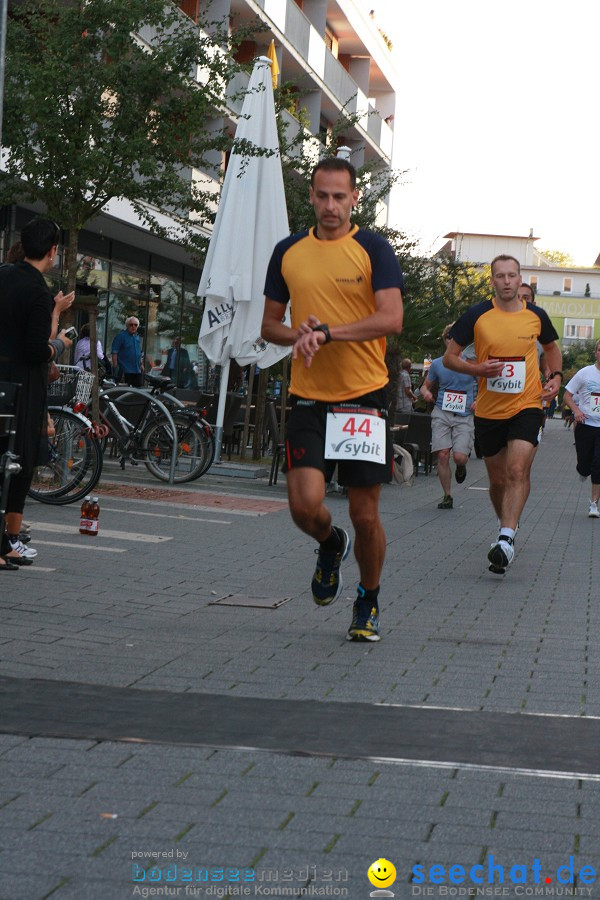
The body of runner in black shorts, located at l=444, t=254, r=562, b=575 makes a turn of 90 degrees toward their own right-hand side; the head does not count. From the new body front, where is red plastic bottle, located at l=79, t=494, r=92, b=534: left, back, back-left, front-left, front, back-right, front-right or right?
front

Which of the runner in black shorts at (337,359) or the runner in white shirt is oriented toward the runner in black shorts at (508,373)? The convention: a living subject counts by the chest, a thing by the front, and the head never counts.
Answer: the runner in white shirt

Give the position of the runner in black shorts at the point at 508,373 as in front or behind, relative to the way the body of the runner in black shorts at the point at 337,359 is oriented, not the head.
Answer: behind

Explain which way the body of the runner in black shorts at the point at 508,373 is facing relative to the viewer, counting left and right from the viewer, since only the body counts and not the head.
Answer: facing the viewer

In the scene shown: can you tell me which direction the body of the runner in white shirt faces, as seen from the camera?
toward the camera

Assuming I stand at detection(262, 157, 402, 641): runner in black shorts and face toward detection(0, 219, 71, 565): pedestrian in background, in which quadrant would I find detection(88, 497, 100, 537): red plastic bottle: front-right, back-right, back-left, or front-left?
front-right

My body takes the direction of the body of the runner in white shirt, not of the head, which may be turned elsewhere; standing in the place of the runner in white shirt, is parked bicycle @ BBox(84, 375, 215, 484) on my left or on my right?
on my right

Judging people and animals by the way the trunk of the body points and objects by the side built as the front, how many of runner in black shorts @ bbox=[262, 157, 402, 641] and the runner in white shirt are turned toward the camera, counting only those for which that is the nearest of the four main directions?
2

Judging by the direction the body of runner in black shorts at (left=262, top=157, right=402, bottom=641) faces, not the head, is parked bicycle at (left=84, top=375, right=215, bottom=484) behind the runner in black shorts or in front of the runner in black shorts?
behind

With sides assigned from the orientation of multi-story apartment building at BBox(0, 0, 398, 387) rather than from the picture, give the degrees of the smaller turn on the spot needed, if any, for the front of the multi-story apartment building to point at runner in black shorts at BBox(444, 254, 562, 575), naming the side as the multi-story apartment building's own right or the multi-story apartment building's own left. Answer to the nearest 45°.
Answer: approximately 45° to the multi-story apartment building's own right

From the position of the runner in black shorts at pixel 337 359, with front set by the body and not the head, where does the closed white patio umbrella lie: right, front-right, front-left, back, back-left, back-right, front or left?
back

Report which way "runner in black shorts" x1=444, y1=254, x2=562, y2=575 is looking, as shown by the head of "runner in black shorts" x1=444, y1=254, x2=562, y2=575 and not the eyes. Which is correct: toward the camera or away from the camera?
toward the camera

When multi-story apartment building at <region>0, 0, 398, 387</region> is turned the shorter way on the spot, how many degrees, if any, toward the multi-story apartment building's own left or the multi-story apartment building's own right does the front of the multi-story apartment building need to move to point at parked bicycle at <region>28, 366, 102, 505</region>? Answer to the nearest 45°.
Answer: approximately 45° to the multi-story apartment building's own right

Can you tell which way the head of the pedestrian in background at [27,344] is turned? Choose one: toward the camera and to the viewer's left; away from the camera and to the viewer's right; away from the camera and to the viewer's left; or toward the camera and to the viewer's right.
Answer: away from the camera and to the viewer's right
